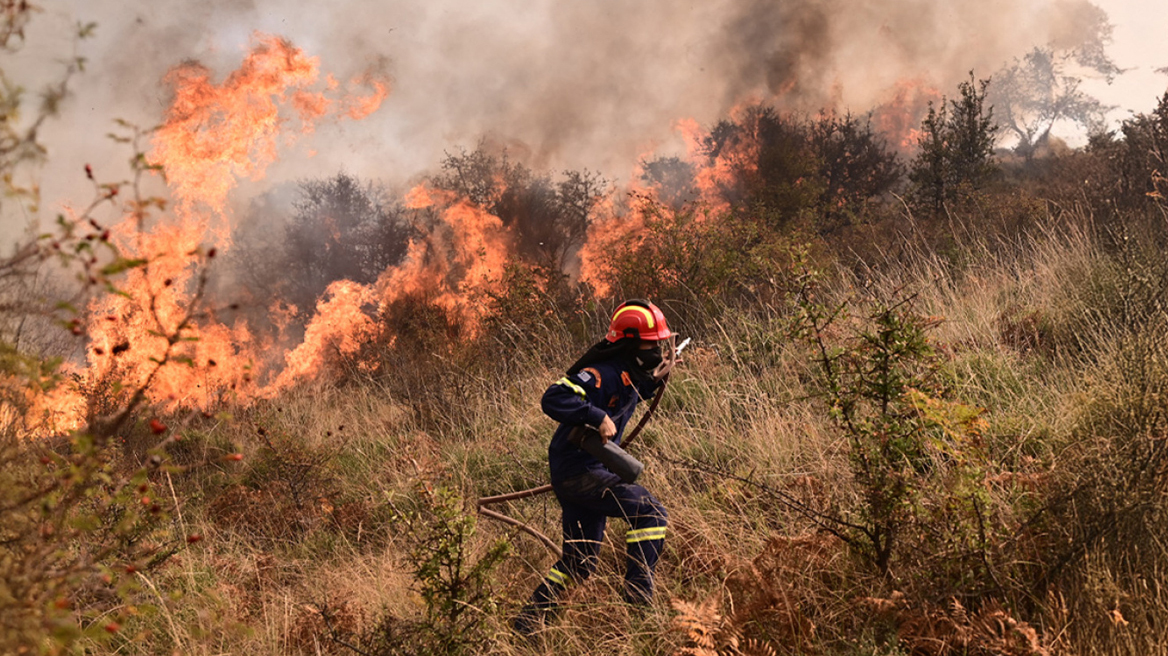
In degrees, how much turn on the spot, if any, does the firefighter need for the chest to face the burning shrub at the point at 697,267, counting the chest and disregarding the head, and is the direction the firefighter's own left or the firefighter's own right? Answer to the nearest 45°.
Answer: approximately 90° to the firefighter's own left

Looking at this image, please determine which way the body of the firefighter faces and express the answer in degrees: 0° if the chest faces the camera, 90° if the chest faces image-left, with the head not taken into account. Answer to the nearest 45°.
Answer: approximately 270°

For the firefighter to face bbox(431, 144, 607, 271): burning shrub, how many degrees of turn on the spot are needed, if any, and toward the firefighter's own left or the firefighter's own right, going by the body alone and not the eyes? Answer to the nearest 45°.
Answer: approximately 90° to the firefighter's own left
